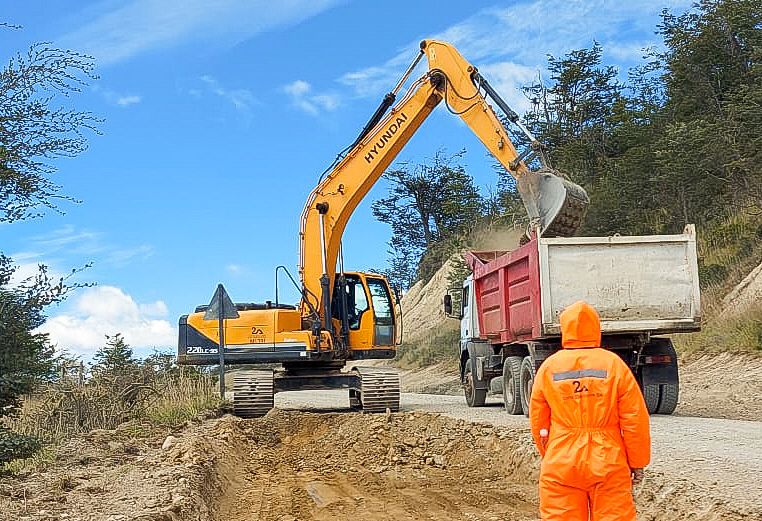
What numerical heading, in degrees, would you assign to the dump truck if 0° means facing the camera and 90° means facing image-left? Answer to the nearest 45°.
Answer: approximately 135°

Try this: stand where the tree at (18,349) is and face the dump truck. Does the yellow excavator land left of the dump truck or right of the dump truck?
left

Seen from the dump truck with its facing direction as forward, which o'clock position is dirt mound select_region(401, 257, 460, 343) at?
The dirt mound is roughly at 1 o'clock from the dump truck.

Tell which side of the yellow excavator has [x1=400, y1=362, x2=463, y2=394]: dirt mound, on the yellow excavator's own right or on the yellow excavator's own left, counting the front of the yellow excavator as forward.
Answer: on the yellow excavator's own left

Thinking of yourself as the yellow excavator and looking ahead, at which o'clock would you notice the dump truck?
The dump truck is roughly at 12 o'clock from the yellow excavator.

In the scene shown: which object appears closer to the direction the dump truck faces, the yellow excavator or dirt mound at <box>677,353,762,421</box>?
the yellow excavator

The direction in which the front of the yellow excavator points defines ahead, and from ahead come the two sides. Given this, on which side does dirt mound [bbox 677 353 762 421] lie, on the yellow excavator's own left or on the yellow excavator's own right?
on the yellow excavator's own left

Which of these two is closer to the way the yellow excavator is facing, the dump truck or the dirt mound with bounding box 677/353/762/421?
the dump truck

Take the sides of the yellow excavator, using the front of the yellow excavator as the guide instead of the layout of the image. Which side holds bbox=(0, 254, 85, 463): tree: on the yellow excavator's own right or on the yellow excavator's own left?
on the yellow excavator's own right

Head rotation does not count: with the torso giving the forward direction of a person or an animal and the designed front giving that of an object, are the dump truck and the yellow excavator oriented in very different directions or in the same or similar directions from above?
very different directions
